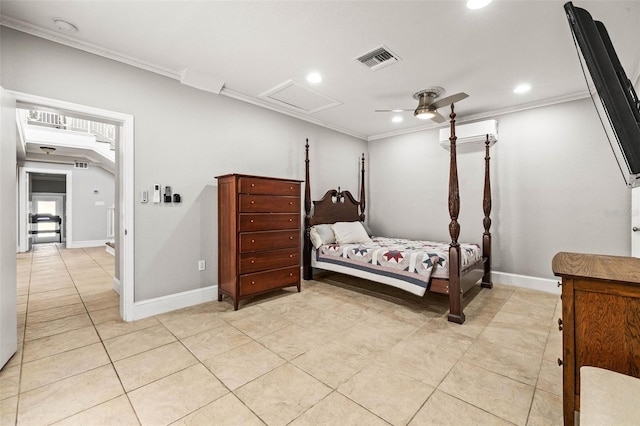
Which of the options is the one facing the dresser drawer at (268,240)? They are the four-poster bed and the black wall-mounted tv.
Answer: the black wall-mounted tv

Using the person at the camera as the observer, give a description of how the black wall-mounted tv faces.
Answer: facing to the left of the viewer

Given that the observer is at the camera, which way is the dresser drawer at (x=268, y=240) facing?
facing the viewer and to the right of the viewer

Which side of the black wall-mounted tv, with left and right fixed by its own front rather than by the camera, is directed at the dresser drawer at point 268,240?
front

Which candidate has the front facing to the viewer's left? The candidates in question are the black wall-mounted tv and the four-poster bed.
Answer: the black wall-mounted tv

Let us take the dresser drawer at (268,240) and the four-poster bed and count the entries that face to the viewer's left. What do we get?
0

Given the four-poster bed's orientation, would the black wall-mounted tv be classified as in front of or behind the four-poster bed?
in front

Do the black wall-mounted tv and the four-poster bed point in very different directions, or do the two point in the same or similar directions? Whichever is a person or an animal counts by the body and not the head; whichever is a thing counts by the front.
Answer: very different directions

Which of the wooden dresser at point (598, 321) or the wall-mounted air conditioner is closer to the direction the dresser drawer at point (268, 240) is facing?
the wooden dresser
